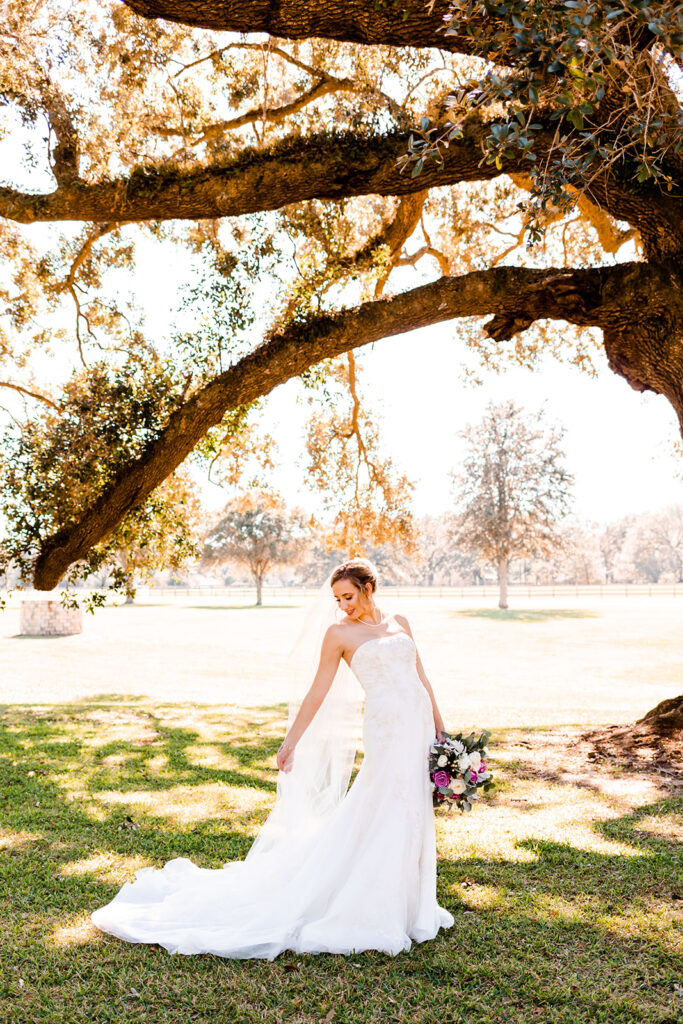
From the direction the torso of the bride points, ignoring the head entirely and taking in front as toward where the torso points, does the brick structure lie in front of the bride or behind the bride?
behind

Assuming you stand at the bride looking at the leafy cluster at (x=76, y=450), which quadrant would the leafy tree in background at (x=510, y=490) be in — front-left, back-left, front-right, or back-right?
front-right

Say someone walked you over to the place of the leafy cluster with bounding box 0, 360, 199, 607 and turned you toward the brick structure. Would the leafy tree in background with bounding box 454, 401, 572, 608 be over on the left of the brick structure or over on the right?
right

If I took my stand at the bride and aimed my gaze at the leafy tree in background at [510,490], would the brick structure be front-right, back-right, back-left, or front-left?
front-left

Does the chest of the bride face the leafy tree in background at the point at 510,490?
no

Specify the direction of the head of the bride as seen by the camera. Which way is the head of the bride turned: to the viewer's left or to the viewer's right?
to the viewer's left

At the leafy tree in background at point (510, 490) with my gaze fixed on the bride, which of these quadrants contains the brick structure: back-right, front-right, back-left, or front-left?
front-right

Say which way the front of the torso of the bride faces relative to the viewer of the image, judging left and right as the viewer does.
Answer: facing the viewer and to the right of the viewer
